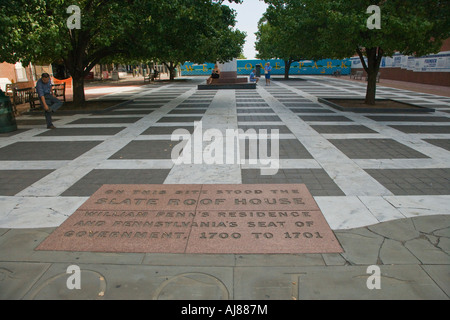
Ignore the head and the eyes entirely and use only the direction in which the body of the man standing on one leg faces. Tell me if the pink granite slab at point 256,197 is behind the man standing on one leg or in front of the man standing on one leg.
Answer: in front

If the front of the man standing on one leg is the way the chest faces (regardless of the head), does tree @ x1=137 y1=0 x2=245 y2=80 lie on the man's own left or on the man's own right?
on the man's own left

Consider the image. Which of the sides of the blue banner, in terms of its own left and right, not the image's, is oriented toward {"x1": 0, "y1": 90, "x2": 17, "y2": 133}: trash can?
front

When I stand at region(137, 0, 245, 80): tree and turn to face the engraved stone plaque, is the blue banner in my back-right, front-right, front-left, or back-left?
back-left

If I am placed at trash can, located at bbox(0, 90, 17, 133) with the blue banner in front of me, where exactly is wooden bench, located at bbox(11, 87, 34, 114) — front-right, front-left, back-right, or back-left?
front-left

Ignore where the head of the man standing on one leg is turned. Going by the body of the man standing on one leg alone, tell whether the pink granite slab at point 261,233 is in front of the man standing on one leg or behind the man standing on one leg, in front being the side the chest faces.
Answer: in front

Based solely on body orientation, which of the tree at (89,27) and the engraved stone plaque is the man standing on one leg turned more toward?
the engraved stone plaque

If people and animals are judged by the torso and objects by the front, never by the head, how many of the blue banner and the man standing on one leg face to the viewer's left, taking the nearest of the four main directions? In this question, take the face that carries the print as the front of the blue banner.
0

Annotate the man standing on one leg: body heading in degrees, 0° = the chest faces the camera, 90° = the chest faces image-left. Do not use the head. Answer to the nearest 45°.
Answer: approximately 315°

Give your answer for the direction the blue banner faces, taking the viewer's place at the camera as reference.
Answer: facing the viewer

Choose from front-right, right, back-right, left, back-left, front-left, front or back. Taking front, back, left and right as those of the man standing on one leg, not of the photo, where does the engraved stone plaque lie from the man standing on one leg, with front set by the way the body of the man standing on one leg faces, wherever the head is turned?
front-right

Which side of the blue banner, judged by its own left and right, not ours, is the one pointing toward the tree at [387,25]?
front

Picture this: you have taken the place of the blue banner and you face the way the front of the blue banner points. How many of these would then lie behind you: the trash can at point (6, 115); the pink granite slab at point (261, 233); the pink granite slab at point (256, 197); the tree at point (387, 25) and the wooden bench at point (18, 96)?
0
